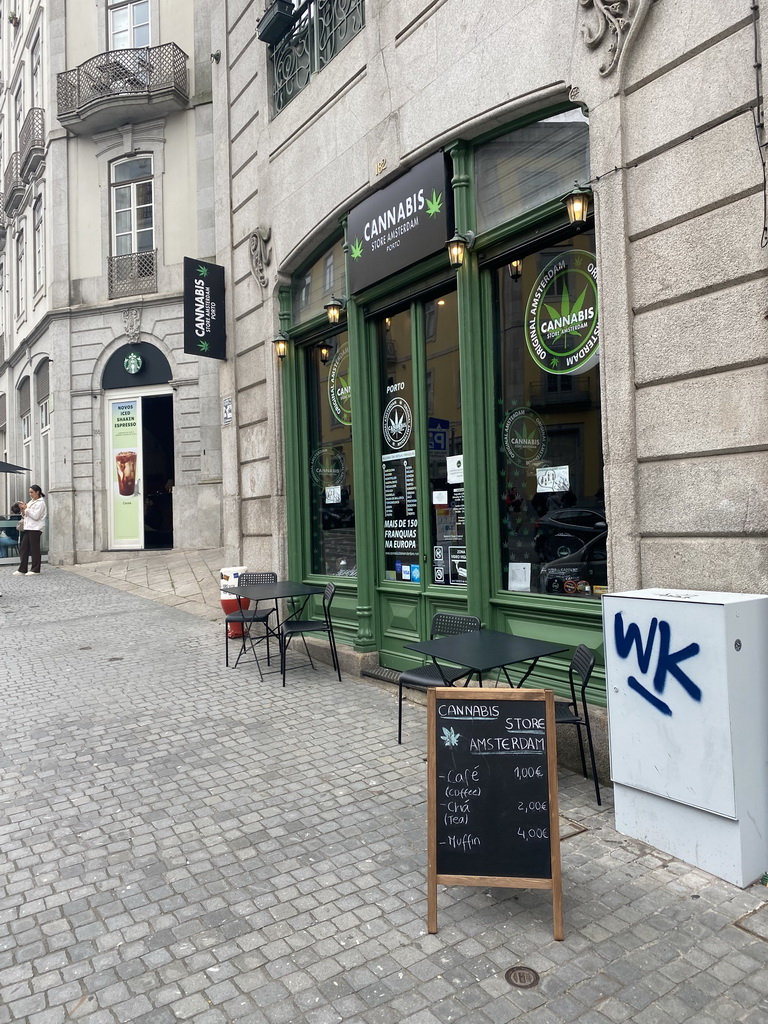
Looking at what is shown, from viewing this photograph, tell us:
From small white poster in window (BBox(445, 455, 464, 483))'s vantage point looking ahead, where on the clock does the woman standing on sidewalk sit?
The woman standing on sidewalk is roughly at 3 o'clock from the small white poster in window.

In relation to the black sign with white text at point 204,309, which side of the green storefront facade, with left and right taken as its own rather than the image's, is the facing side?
right

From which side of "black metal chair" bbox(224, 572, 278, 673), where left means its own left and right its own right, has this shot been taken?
front

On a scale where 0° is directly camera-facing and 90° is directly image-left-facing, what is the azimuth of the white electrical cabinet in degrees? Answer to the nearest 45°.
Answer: approximately 45°

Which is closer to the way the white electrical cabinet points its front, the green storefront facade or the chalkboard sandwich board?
the chalkboard sandwich board

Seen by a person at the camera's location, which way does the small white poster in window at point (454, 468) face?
facing the viewer and to the left of the viewer

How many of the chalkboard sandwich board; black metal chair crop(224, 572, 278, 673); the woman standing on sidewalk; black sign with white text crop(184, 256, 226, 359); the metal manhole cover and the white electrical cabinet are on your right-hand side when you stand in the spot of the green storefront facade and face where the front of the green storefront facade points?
3

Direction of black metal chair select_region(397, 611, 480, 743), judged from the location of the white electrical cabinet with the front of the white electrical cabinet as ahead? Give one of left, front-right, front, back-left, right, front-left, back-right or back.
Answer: right

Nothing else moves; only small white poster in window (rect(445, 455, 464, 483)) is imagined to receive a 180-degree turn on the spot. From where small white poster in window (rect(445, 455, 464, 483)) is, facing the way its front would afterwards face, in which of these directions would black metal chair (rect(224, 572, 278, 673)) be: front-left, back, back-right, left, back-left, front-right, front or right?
left
